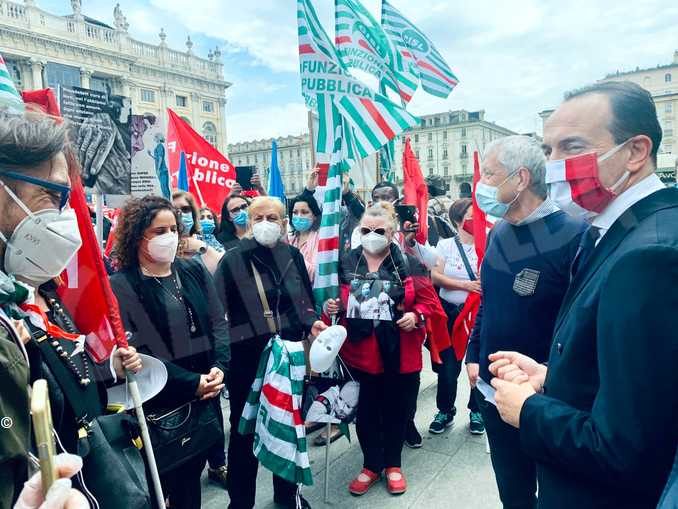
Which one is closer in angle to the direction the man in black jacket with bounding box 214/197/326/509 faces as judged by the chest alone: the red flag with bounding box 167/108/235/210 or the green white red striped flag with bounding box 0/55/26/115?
the green white red striped flag

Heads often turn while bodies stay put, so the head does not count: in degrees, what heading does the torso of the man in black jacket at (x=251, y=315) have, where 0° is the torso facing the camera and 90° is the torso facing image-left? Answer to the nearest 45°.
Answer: approximately 0°

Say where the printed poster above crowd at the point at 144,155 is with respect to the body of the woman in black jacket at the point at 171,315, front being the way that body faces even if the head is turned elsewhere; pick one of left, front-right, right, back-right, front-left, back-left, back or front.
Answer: back-left

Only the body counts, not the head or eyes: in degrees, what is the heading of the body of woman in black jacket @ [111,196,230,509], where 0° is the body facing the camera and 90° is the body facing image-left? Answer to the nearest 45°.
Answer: approximately 315°

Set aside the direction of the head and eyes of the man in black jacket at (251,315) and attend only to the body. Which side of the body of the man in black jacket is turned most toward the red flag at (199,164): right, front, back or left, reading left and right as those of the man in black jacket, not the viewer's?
back

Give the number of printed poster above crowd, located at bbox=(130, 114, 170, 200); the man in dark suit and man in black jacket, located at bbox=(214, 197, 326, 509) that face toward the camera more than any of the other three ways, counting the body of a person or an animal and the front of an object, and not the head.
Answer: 2

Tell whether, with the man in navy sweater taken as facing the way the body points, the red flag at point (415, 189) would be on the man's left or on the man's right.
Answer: on the man's right

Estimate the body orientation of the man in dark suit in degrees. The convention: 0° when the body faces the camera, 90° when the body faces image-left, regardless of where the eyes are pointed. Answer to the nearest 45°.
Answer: approximately 90°

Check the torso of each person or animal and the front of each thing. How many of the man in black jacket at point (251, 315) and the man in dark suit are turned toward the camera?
1

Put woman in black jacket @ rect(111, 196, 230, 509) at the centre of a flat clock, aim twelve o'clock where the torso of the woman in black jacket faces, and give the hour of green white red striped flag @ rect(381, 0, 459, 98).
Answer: The green white red striped flag is roughly at 9 o'clock from the woman in black jacket.

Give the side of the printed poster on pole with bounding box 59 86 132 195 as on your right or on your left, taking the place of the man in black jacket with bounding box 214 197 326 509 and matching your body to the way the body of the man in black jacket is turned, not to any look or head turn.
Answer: on your right
